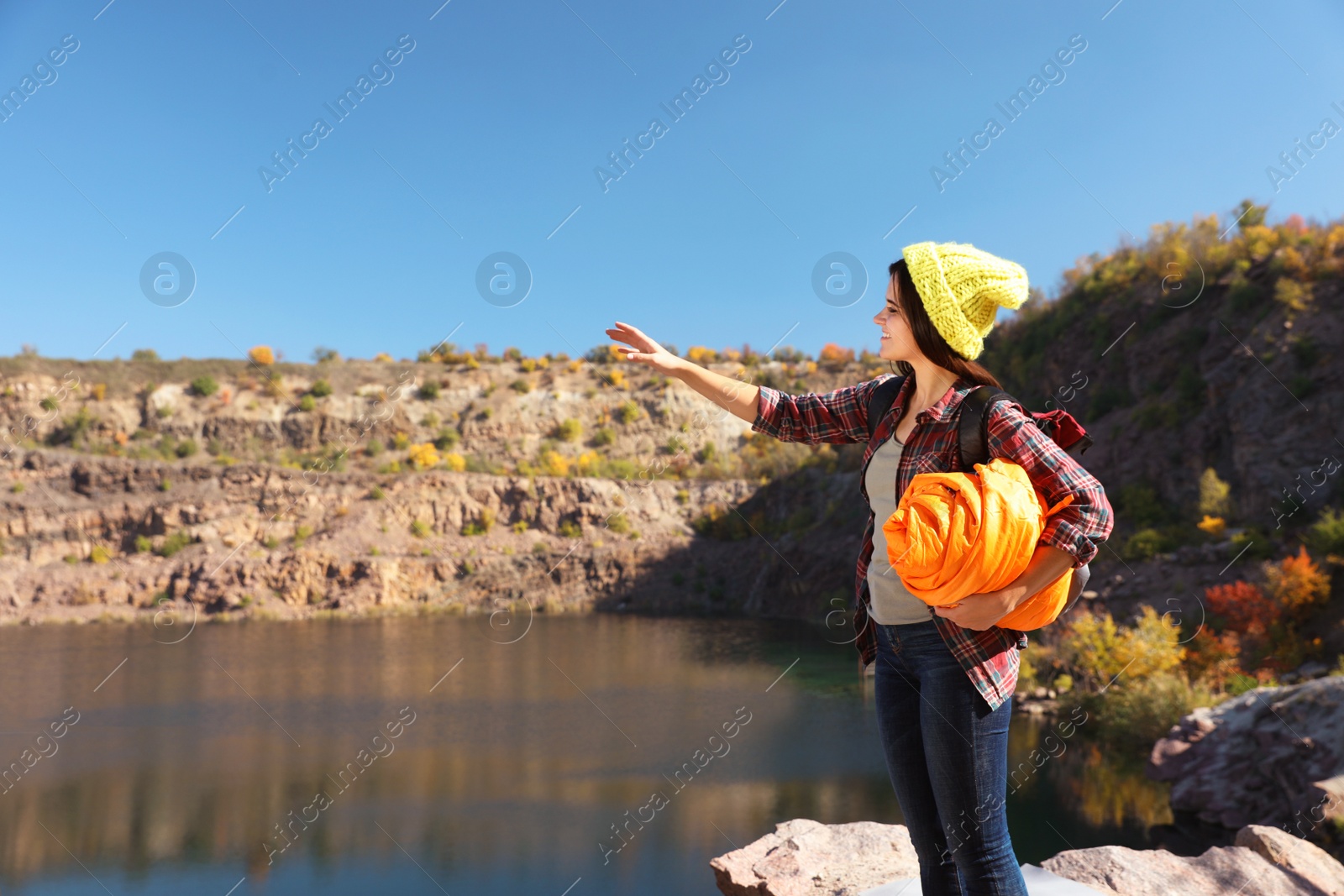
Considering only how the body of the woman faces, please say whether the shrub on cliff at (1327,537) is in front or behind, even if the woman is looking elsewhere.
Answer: behind

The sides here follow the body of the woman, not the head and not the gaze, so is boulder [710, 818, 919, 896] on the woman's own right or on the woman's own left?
on the woman's own right

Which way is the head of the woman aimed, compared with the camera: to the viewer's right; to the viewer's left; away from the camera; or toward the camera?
to the viewer's left

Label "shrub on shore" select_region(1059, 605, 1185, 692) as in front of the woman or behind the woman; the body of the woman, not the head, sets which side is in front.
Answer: behind

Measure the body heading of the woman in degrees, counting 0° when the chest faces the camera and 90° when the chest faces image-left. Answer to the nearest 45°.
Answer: approximately 45°

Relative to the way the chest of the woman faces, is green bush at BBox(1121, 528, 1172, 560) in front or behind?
behind
